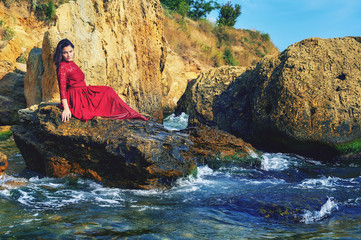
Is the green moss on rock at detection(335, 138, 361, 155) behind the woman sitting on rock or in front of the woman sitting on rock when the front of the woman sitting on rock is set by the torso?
in front

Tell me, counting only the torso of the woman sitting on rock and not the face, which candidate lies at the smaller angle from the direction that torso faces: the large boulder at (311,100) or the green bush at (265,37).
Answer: the large boulder

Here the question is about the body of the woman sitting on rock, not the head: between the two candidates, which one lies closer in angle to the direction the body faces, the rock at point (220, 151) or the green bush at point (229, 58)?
the rock

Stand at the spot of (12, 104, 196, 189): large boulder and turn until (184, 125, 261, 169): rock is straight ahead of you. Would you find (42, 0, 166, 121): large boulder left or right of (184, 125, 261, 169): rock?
left

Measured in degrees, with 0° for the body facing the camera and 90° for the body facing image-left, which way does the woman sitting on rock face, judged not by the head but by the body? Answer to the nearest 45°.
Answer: approximately 270°

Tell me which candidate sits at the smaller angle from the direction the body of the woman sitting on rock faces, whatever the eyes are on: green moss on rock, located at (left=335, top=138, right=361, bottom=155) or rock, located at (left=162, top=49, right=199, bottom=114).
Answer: the green moss on rock

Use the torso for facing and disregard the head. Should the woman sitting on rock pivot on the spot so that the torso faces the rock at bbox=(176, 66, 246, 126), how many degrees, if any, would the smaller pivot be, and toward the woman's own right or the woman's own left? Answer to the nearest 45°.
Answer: approximately 45° to the woman's own left

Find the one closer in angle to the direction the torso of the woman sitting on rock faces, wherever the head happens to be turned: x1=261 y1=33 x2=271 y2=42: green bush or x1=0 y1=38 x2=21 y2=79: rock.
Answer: the green bush

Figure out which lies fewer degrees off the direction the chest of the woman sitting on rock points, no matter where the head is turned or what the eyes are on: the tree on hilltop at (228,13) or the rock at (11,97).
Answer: the tree on hilltop

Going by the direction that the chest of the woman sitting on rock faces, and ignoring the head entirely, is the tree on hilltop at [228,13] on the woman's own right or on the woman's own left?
on the woman's own left
